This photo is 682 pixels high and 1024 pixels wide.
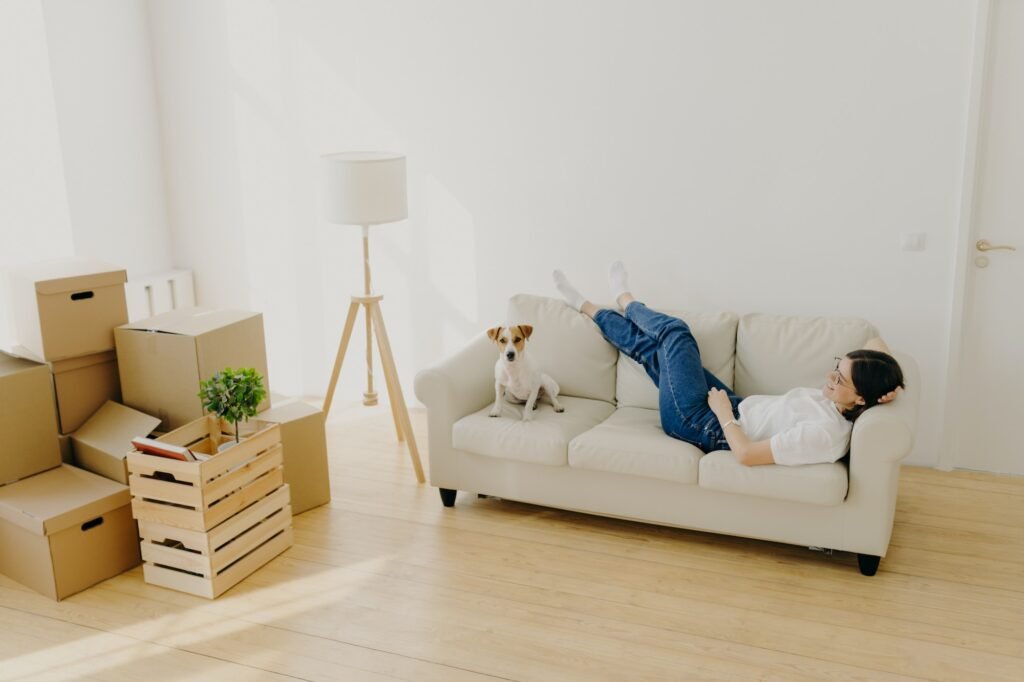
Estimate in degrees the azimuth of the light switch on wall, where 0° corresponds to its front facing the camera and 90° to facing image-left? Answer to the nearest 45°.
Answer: approximately 0°

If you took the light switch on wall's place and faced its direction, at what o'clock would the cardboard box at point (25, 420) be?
The cardboard box is roughly at 2 o'clock from the light switch on wall.

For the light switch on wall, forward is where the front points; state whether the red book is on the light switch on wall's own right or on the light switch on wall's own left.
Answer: on the light switch on wall's own right

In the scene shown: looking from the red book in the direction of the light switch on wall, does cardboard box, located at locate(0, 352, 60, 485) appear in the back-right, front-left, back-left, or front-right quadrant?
back-left

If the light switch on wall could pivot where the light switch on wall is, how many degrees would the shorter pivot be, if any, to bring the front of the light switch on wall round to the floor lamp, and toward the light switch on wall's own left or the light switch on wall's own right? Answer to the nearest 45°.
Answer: approximately 90° to the light switch on wall's own right

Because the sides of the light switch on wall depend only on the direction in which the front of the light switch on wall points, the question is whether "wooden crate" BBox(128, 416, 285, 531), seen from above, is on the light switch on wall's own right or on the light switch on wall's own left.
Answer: on the light switch on wall's own right

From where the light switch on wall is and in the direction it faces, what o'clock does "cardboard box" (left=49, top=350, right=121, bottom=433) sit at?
The cardboard box is roughly at 2 o'clock from the light switch on wall.

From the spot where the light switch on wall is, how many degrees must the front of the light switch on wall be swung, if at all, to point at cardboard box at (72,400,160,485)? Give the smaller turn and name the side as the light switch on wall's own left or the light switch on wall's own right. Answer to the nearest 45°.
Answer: approximately 45° to the light switch on wall's own right

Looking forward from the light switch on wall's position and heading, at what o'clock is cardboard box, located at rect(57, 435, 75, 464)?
The cardboard box is roughly at 2 o'clock from the light switch on wall.
